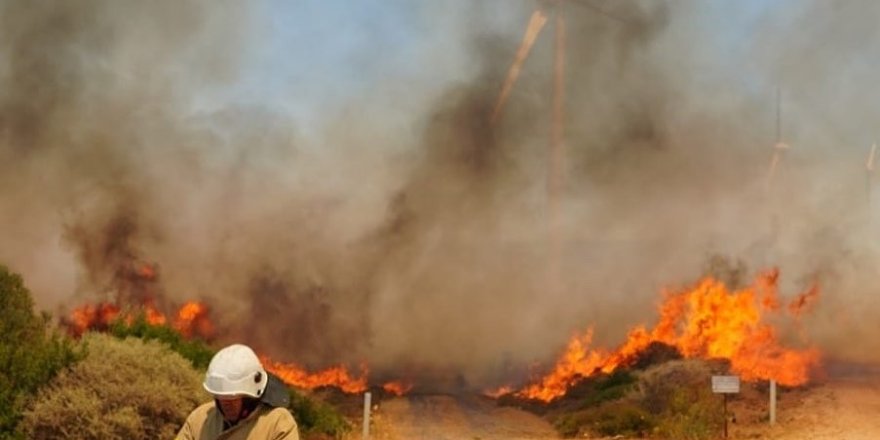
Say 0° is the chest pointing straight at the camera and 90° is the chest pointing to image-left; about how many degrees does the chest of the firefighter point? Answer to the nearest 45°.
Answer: approximately 45°

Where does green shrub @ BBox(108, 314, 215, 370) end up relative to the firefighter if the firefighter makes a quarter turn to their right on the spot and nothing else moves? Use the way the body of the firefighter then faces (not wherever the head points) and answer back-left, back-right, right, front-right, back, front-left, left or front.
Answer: front-right

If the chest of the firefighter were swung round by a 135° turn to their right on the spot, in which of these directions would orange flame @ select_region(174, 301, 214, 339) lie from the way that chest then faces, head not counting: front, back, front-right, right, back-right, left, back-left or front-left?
front

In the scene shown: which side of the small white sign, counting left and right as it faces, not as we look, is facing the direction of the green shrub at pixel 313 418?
right

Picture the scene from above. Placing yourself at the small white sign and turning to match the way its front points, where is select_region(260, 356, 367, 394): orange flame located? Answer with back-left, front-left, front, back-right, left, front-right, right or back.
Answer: back-right

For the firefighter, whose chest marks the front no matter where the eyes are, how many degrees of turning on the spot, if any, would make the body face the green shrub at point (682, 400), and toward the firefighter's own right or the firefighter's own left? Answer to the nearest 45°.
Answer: approximately 180°

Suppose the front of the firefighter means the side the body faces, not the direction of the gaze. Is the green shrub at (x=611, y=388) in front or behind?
behind

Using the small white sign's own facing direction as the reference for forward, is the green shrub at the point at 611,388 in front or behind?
behind
